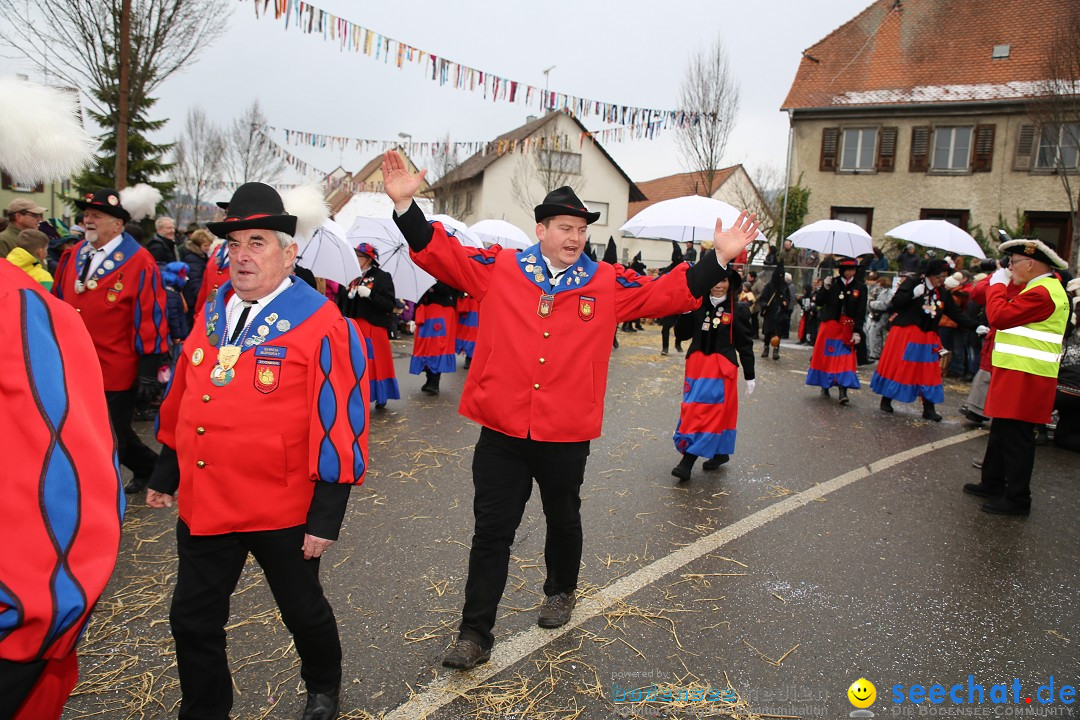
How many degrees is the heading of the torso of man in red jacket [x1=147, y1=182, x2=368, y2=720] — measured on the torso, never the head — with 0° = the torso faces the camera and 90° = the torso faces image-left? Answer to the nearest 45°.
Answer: approximately 45°

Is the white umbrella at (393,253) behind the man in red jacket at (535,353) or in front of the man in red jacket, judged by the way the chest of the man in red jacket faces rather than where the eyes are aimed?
behind

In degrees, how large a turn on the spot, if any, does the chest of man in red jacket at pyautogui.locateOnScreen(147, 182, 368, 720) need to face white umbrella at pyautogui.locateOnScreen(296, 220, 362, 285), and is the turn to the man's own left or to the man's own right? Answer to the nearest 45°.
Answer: approximately 135° to the man's own right

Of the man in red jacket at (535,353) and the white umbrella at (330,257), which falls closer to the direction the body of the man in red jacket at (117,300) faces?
the man in red jacket

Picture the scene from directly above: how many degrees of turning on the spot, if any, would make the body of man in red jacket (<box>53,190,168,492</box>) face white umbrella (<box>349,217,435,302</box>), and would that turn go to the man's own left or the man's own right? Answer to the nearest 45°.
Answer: approximately 180°

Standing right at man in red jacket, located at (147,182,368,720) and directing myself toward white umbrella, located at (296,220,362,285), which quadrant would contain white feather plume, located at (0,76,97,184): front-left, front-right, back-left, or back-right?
back-left
